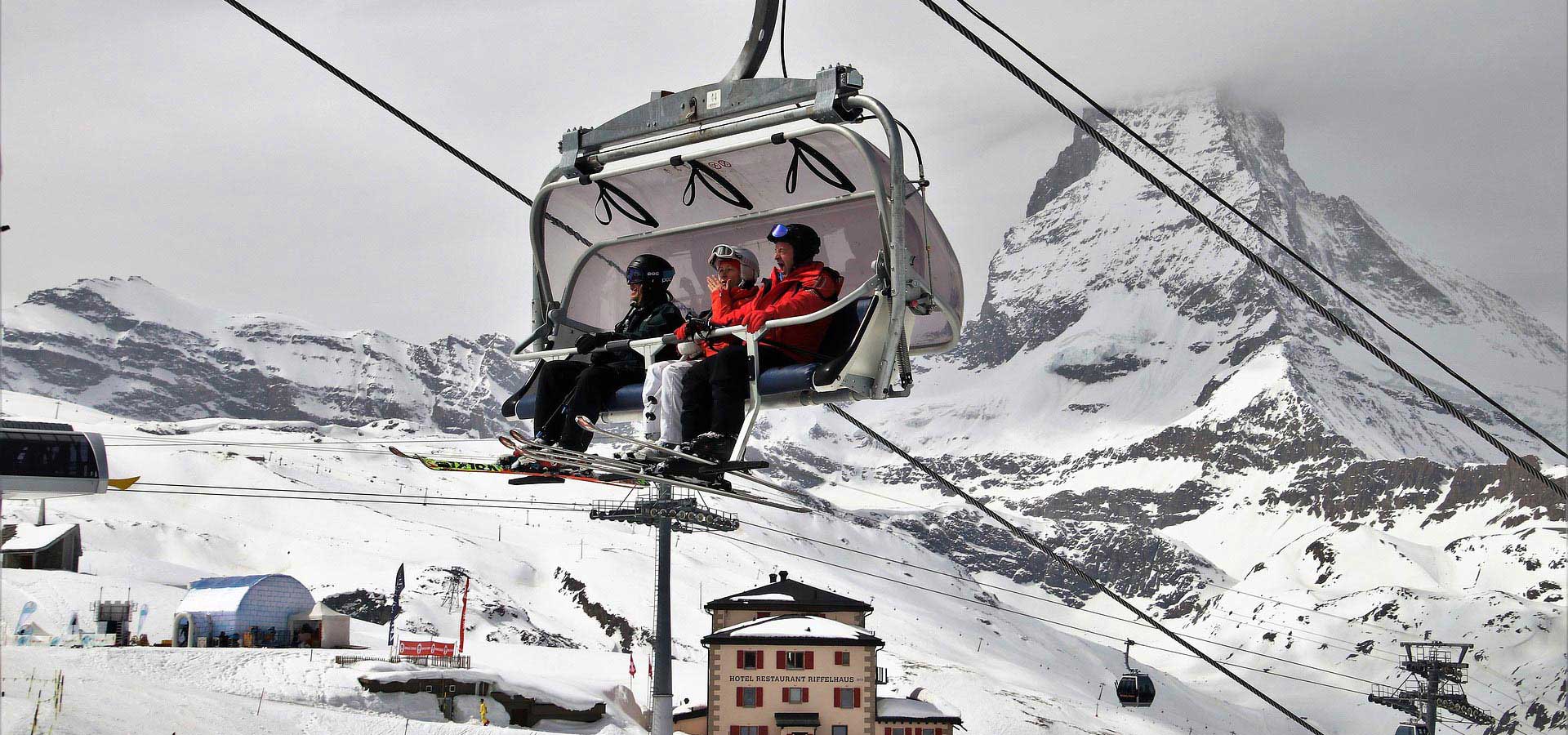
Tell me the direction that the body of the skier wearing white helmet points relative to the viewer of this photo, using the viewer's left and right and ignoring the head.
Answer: facing the viewer and to the left of the viewer

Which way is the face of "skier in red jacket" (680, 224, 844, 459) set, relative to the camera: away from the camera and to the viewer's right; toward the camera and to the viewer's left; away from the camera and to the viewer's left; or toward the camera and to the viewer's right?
toward the camera and to the viewer's left

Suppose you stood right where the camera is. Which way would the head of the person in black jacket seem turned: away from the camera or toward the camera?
toward the camera

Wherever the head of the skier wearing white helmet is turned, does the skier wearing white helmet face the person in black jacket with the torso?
no

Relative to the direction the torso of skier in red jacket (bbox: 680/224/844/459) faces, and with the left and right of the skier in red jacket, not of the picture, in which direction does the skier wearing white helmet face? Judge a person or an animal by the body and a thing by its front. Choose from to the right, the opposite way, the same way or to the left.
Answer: the same way

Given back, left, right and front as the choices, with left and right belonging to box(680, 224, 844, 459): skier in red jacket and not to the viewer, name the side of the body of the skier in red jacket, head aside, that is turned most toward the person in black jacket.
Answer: right
